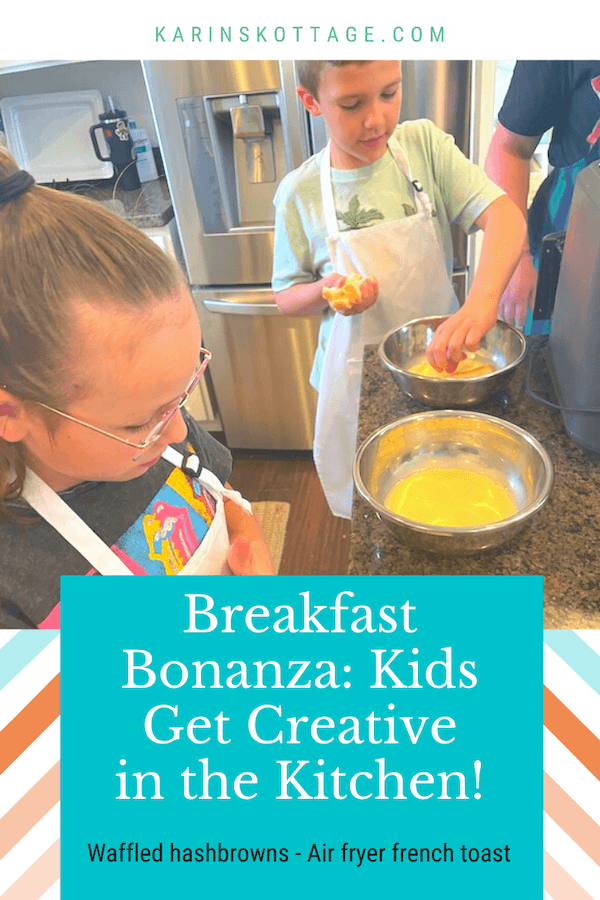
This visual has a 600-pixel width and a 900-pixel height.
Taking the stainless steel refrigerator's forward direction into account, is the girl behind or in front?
in front

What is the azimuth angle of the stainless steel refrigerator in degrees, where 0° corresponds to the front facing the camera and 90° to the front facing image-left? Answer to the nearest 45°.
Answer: approximately 0°

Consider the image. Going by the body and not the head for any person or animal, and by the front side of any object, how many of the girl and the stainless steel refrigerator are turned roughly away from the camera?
0

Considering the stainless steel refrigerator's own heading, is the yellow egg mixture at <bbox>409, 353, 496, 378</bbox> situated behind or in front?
in front

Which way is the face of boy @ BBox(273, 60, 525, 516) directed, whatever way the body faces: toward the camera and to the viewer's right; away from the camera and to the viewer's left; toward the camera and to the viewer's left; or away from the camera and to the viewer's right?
toward the camera and to the viewer's right

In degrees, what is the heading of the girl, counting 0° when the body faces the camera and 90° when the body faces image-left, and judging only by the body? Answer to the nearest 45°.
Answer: approximately 315°

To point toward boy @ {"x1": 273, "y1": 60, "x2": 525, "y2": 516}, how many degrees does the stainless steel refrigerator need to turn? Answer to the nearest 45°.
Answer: approximately 45° to its left
